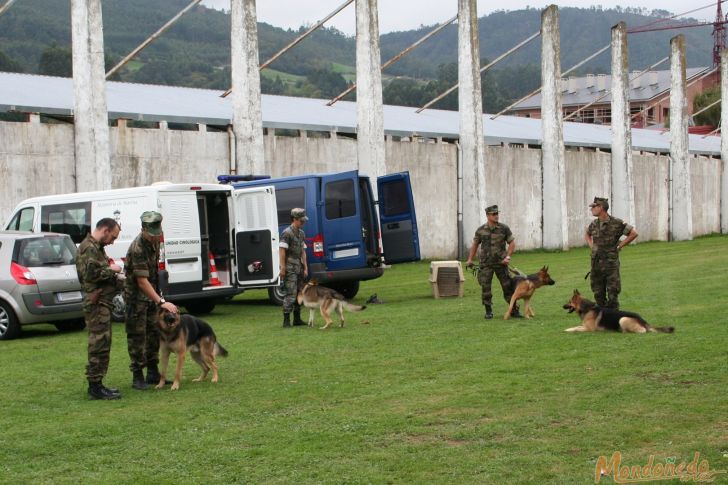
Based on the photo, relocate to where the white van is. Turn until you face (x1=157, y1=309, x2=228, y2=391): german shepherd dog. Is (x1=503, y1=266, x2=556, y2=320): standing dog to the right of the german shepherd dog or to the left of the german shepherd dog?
left

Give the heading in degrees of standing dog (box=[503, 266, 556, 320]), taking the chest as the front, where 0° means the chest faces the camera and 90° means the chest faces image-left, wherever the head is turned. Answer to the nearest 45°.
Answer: approximately 270°

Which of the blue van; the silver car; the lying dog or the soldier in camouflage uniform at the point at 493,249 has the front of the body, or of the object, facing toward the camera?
the soldier in camouflage uniform

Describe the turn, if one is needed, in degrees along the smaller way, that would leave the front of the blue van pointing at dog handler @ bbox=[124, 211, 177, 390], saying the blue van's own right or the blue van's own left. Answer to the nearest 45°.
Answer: approximately 135° to the blue van's own left

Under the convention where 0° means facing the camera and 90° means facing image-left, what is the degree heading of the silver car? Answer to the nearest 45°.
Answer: approximately 135°

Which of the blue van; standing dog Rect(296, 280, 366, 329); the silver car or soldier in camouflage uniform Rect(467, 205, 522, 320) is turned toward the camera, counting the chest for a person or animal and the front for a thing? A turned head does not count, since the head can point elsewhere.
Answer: the soldier in camouflage uniform

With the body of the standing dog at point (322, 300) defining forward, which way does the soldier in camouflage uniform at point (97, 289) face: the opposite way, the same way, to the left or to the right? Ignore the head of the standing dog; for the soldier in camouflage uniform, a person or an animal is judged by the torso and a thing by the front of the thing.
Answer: the opposite way

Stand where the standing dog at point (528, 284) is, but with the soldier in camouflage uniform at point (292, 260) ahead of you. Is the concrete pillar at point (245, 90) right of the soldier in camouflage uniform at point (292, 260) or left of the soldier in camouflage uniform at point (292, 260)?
right

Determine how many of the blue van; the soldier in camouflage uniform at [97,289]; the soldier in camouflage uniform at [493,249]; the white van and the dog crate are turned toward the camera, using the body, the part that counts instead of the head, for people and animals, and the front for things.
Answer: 2

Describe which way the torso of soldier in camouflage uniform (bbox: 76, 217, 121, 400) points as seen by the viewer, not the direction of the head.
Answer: to the viewer's right

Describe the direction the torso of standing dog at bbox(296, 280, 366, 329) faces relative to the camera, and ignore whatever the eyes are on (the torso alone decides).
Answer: to the viewer's left

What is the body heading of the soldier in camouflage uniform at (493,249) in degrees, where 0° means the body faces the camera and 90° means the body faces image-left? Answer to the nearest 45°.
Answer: approximately 0°

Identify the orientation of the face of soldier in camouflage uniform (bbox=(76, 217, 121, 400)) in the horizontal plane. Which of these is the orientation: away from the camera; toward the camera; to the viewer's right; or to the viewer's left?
to the viewer's right

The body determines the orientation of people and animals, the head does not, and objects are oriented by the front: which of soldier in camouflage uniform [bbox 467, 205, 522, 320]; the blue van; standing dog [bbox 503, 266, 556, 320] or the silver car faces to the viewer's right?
the standing dog

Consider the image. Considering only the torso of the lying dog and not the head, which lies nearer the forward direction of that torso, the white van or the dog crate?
the white van

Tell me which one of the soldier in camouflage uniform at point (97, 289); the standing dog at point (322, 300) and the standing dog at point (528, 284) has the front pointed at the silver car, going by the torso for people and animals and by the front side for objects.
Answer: the standing dog at point (322, 300)
